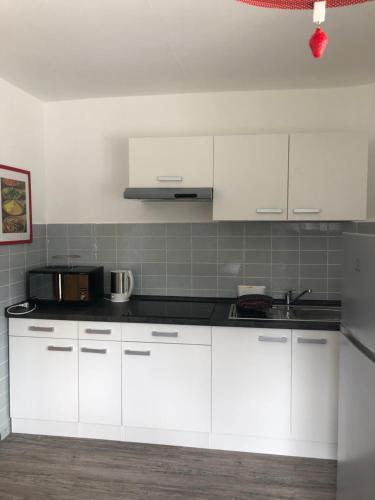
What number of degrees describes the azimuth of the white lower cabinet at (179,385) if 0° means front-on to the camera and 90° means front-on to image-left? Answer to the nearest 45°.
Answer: approximately 0°

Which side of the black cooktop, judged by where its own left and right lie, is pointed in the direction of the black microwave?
right

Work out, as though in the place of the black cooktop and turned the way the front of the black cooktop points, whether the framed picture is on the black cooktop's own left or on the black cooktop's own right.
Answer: on the black cooktop's own right

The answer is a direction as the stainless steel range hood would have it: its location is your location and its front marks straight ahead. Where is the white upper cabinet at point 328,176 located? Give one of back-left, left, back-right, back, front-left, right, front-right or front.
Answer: left

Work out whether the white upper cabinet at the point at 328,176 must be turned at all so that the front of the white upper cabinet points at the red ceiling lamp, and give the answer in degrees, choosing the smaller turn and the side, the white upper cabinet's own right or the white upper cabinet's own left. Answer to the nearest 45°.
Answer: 0° — it already faces it

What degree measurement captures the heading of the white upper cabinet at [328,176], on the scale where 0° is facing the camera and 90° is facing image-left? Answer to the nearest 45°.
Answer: approximately 0°

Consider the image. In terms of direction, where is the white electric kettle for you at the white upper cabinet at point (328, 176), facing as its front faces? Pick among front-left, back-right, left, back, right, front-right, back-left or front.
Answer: right

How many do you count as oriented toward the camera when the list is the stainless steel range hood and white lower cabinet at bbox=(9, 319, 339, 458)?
2

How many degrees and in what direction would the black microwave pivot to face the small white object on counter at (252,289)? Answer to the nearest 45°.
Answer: approximately 90° to its left

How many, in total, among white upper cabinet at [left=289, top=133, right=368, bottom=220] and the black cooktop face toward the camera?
2
